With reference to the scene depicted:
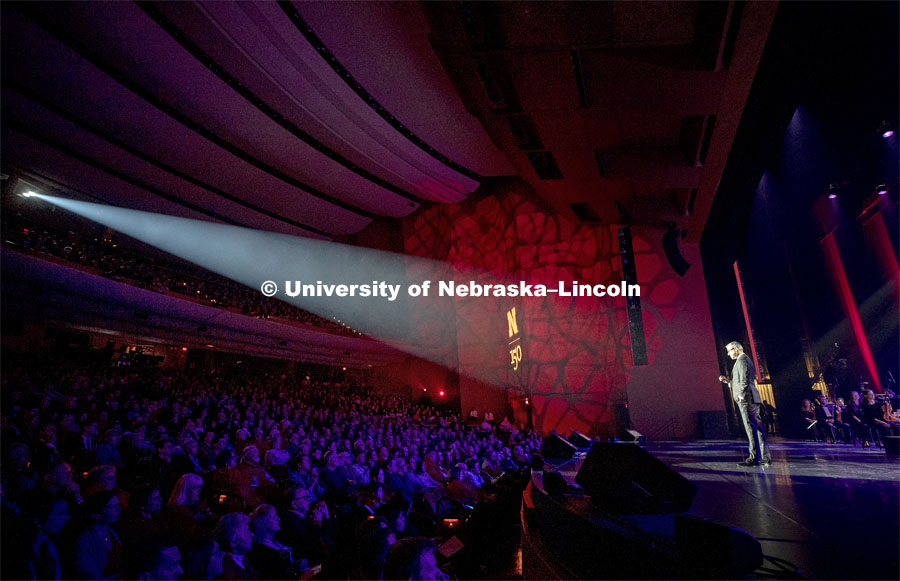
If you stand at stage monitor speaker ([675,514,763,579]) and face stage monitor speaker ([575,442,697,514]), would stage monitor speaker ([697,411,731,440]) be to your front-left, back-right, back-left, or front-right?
front-right

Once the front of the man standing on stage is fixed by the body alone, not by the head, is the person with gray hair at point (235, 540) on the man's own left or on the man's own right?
on the man's own left

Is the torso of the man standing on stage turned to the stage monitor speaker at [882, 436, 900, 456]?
no

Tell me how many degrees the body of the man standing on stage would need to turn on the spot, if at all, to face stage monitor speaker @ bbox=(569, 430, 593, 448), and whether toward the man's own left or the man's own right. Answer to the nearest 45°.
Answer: approximately 45° to the man's own right

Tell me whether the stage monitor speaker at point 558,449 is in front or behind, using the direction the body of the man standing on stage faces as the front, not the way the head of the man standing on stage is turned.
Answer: in front

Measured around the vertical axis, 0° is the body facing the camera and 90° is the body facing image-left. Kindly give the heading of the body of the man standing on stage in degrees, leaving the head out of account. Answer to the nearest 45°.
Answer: approximately 90°

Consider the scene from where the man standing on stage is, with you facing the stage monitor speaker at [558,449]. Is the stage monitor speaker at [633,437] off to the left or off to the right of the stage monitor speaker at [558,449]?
right

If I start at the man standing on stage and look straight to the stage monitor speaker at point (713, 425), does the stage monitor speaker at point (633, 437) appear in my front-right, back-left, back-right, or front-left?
front-left

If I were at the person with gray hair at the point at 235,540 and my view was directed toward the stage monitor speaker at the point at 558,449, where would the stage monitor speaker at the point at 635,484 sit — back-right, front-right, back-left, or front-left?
front-right

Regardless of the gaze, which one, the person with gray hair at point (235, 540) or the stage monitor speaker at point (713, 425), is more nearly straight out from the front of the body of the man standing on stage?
the person with gray hair

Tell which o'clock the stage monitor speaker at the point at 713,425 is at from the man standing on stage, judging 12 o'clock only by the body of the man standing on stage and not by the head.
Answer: The stage monitor speaker is roughly at 3 o'clock from the man standing on stage.

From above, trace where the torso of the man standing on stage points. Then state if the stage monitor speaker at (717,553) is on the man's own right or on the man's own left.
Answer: on the man's own left

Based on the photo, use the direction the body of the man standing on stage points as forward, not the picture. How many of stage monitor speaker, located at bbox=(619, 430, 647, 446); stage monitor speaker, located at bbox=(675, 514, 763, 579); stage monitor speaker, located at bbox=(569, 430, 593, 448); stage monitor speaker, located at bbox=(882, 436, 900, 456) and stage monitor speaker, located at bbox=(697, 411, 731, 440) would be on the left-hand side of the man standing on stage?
1
